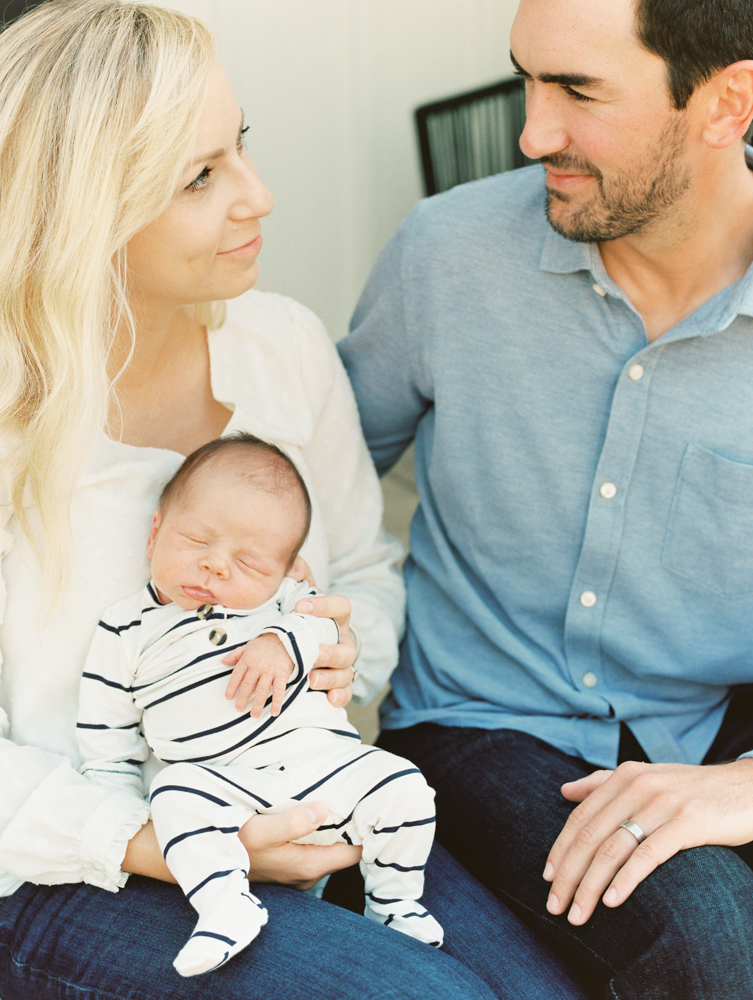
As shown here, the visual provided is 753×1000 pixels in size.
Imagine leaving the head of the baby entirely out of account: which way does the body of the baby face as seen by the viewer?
toward the camera

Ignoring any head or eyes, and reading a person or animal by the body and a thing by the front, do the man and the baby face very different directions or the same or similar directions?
same or similar directions

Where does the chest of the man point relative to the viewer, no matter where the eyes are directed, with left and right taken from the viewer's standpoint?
facing the viewer

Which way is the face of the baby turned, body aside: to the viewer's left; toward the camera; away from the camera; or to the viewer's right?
toward the camera

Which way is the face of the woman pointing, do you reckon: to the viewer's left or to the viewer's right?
to the viewer's right

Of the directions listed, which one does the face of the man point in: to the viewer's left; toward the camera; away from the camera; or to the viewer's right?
to the viewer's left

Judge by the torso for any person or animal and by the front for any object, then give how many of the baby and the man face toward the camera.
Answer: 2
